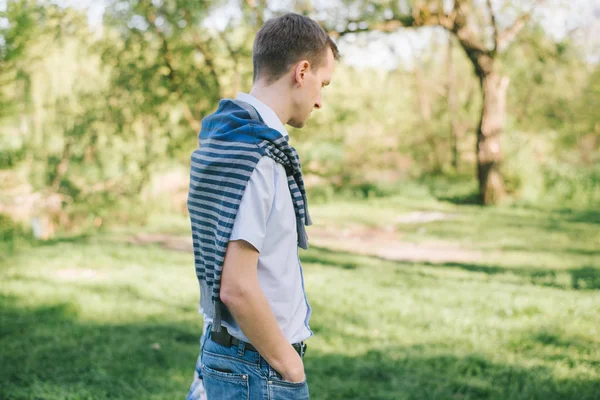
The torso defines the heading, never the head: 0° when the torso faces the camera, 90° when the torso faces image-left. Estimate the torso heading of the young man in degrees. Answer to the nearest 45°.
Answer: approximately 270°

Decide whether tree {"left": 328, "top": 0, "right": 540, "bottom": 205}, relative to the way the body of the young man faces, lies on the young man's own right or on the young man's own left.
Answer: on the young man's own left
